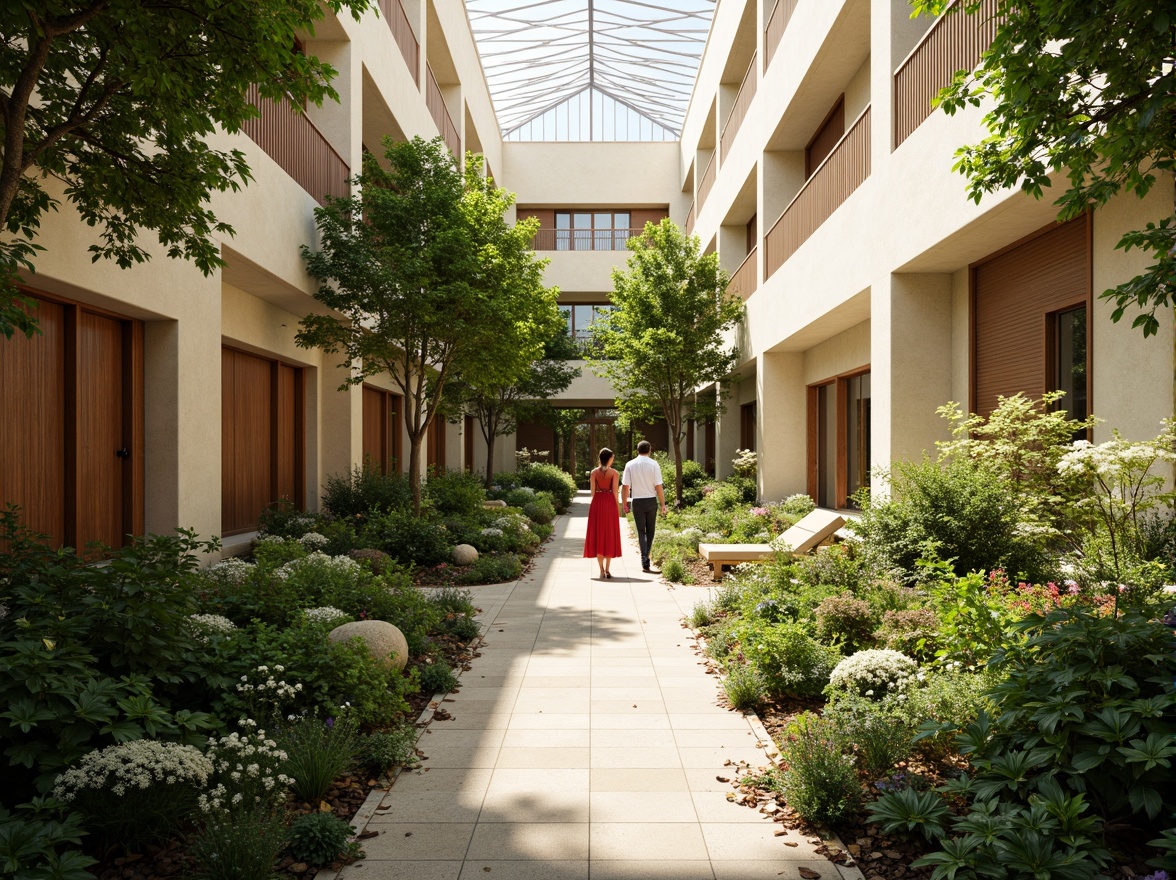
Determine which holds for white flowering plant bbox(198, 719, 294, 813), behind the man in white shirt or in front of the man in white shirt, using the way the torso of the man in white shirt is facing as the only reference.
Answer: behind

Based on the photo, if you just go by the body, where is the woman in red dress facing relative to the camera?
away from the camera

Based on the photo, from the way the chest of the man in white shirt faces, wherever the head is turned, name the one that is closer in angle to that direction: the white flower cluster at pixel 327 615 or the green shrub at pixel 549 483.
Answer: the green shrub

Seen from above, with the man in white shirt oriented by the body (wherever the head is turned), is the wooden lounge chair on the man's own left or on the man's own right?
on the man's own right

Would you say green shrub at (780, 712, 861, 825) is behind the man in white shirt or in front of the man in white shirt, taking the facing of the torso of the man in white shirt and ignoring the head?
behind

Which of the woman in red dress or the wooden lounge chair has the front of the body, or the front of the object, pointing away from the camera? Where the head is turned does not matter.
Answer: the woman in red dress

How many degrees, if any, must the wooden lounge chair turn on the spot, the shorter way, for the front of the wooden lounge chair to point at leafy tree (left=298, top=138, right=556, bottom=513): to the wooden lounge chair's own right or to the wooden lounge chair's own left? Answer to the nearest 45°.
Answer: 0° — it already faces it

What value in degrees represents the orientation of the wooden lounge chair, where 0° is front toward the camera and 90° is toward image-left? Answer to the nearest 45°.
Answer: approximately 90°

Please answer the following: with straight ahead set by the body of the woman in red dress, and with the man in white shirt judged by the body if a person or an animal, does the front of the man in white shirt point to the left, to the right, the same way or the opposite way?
the same way

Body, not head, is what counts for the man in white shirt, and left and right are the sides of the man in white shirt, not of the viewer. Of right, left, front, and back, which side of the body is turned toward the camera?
back

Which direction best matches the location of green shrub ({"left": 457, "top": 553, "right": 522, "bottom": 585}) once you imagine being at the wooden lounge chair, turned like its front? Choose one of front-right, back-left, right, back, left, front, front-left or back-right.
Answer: front

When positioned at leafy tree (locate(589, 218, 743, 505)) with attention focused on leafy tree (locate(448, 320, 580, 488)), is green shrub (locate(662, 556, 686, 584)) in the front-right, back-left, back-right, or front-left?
back-left

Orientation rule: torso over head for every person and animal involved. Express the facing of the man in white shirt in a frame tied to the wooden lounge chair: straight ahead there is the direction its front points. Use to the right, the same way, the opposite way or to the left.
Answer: to the right

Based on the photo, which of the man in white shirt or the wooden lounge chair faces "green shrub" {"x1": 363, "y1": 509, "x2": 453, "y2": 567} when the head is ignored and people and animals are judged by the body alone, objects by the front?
the wooden lounge chair

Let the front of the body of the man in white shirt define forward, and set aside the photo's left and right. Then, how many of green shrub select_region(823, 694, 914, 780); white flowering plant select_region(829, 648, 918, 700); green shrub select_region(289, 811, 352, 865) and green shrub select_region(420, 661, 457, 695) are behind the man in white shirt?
4

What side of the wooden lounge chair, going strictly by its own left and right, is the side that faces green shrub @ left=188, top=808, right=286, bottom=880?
left

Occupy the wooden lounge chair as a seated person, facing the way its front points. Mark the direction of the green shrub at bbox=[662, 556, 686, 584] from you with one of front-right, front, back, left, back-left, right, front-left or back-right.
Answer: front

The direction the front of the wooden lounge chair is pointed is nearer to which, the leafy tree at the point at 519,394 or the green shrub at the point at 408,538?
the green shrub
